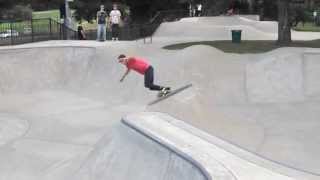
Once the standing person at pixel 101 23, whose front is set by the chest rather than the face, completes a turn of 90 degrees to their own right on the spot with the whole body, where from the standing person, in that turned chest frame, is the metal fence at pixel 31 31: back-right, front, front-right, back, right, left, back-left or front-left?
front-right

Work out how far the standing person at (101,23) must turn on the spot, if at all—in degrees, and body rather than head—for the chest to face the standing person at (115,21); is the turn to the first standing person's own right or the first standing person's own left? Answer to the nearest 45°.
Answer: approximately 135° to the first standing person's own left

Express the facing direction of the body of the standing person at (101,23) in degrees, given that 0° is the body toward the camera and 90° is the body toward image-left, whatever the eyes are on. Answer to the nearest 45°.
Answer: approximately 0°
